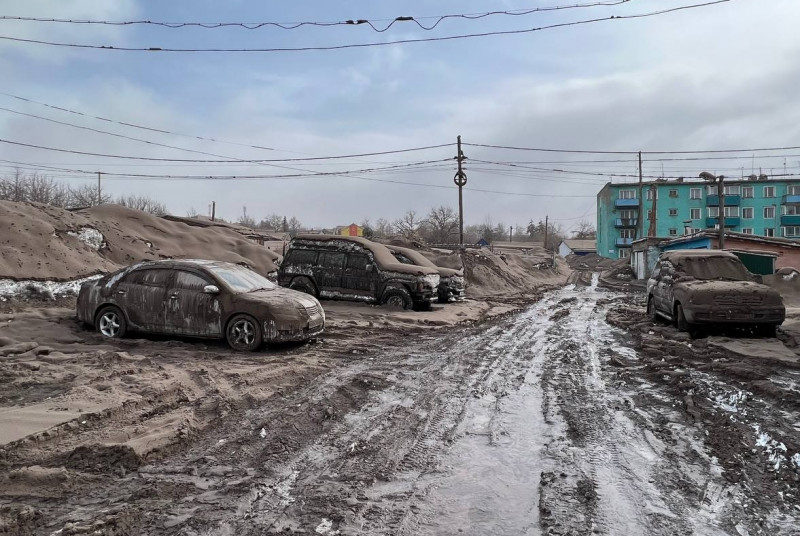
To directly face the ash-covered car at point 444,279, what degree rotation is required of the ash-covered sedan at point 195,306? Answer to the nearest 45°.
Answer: approximately 90° to its left

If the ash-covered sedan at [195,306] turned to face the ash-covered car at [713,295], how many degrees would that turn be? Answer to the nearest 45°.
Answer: approximately 45° to its left

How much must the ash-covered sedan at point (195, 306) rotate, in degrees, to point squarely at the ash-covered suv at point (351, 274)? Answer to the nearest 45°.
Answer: approximately 90° to its left

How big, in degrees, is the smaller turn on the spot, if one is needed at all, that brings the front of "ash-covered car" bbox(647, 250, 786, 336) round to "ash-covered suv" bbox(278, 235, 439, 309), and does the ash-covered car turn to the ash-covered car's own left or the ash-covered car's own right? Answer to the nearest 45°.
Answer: approximately 135° to the ash-covered car's own right

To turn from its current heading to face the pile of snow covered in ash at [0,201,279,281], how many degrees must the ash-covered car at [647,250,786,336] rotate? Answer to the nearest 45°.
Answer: approximately 135° to its right

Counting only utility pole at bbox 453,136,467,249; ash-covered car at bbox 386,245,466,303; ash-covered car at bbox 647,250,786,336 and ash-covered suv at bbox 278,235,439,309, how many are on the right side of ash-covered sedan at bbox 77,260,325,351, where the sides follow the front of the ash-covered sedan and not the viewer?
0

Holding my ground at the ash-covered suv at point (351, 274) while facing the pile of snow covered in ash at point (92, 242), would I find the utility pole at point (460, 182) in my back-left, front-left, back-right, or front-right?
back-right

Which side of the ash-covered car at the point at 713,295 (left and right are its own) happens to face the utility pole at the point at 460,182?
back

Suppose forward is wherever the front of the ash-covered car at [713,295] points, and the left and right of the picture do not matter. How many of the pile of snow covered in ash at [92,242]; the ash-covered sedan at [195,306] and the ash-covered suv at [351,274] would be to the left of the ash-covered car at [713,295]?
0

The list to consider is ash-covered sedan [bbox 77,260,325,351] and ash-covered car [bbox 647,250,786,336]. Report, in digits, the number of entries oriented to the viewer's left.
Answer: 0

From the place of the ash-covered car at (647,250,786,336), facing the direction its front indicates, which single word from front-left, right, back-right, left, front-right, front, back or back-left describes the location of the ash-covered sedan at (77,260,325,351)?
right

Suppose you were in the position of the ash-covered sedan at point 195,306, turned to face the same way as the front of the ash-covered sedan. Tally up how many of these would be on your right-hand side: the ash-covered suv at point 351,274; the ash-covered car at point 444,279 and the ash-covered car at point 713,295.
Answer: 0

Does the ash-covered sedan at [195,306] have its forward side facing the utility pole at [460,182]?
no

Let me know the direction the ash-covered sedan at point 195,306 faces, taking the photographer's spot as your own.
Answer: facing the viewer and to the right of the viewer
